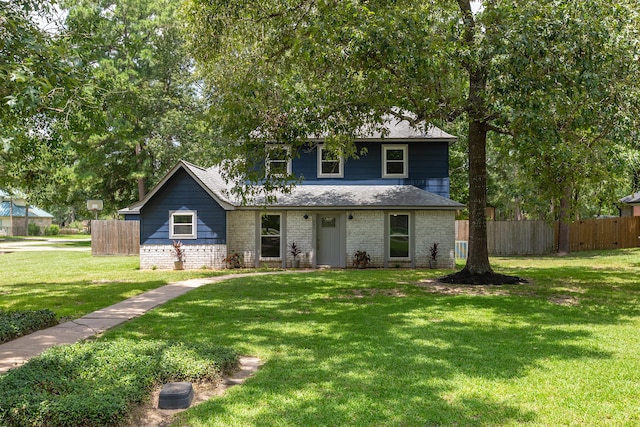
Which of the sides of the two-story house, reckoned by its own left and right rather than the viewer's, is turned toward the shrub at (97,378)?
front

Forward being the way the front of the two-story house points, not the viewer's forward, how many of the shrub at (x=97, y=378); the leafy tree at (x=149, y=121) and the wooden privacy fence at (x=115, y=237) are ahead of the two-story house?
1

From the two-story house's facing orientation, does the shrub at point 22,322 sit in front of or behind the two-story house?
in front

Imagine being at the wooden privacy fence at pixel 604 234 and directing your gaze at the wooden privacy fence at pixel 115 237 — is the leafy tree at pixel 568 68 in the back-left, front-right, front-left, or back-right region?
front-left

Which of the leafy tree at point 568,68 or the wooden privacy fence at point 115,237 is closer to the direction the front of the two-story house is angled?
the leafy tree

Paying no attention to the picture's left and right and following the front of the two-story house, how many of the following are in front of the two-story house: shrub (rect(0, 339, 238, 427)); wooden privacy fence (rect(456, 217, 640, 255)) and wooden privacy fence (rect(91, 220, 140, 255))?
1

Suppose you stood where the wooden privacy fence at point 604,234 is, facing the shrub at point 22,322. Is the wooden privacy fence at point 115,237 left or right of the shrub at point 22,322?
right

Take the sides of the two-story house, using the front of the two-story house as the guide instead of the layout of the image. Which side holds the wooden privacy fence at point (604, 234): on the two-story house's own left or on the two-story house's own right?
on the two-story house's own left

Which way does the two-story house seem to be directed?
toward the camera

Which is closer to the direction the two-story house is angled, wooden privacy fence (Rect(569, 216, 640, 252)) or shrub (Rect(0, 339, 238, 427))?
the shrub

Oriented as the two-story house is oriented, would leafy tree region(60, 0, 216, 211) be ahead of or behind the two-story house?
behind

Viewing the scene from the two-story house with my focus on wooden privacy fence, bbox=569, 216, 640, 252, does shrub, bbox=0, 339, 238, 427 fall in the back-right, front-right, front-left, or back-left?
back-right

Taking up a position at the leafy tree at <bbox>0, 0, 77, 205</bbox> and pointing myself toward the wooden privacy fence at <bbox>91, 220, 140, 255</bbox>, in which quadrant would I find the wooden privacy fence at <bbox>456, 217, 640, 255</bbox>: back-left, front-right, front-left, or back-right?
front-right

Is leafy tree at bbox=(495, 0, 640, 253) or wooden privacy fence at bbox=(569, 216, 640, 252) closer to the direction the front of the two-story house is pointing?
the leafy tree
